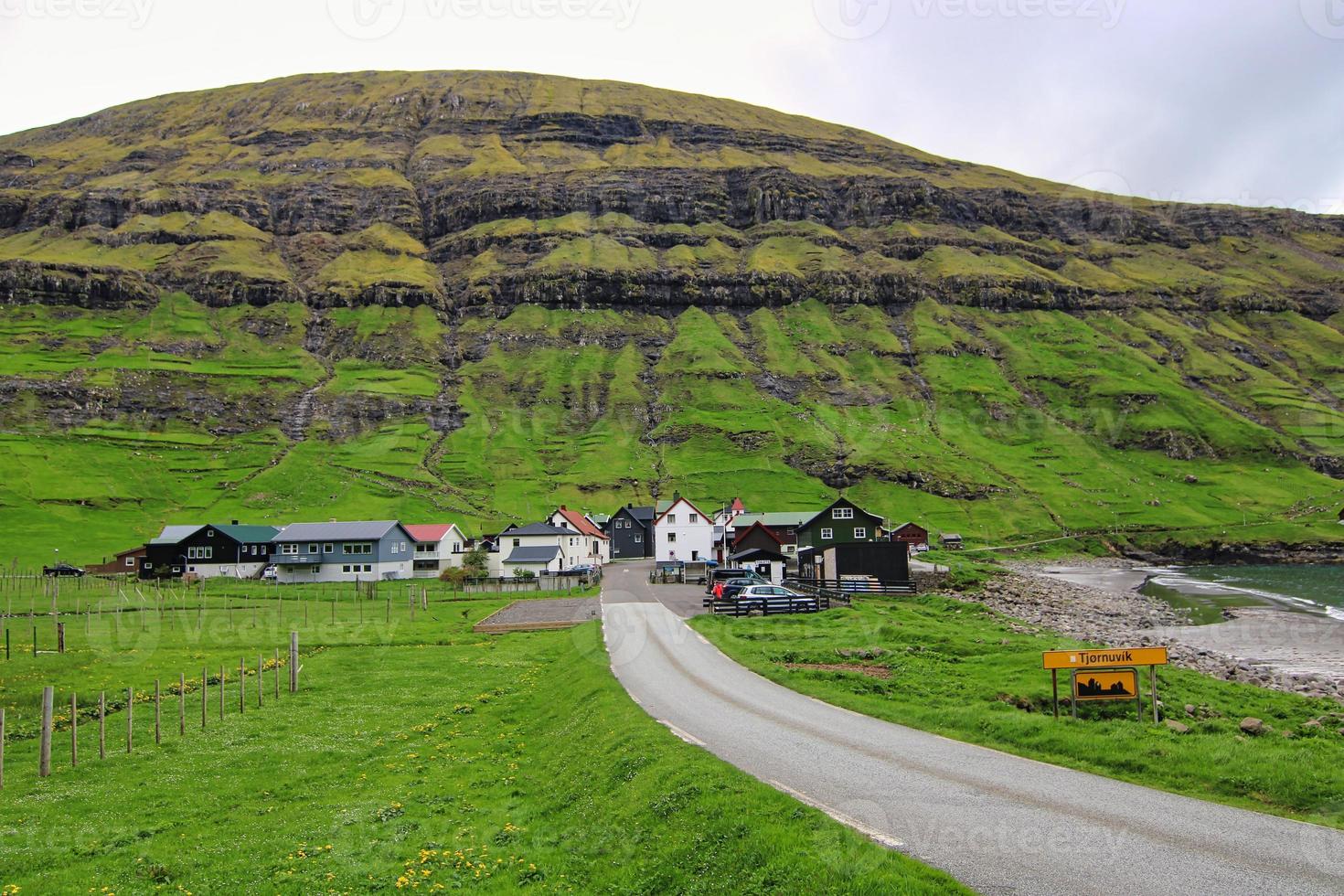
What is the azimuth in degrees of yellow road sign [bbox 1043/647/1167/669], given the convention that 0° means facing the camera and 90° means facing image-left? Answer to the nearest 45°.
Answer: approximately 0°

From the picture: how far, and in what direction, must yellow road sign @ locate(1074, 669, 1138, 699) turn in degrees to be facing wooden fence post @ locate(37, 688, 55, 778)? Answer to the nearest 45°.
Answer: approximately 45° to its right

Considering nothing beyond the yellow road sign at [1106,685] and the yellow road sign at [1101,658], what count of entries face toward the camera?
2
